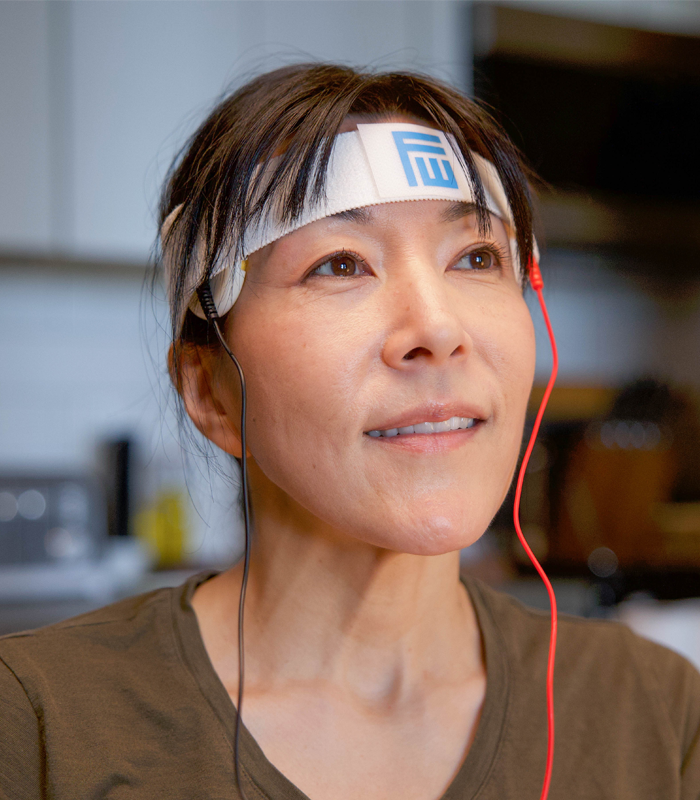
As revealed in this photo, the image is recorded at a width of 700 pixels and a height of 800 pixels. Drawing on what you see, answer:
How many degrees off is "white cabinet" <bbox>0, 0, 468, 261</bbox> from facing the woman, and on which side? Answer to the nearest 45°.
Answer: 0° — it already faces them

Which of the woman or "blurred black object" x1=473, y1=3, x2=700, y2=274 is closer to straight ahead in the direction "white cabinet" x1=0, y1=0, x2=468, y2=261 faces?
the woman

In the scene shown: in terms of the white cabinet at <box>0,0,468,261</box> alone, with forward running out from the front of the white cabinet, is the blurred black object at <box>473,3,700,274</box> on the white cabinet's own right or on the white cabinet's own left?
on the white cabinet's own left

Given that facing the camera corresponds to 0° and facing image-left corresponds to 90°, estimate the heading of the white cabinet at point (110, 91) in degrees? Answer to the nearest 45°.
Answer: approximately 0°
